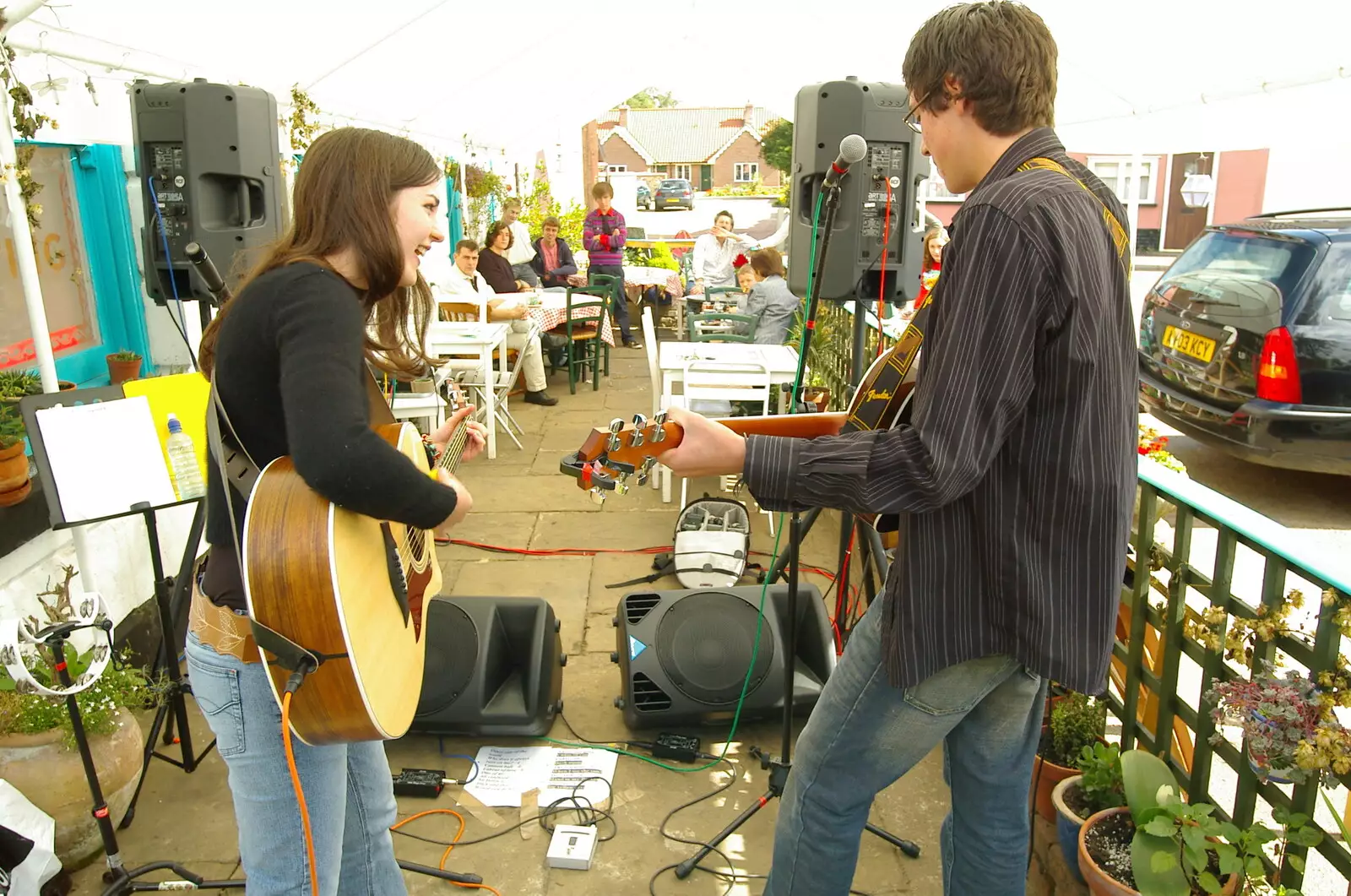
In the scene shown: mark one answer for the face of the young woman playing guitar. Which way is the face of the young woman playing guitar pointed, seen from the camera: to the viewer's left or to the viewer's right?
to the viewer's right

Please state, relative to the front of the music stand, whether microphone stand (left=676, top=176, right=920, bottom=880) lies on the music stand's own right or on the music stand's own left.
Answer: on the music stand's own left

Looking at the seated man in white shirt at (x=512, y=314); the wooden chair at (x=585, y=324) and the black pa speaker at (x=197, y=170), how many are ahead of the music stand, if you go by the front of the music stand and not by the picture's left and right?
0

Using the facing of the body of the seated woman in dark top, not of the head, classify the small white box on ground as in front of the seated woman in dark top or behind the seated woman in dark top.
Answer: in front

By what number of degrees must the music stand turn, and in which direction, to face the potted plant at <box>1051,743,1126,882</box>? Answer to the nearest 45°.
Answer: approximately 45° to its left

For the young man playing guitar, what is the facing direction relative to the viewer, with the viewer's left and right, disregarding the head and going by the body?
facing away from the viewer and to the left of the viewer

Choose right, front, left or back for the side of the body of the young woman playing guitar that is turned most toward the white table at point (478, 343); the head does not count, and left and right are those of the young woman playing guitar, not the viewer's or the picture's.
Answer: left

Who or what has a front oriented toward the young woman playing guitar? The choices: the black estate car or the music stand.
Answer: the music stand

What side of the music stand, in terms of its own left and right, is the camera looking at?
front

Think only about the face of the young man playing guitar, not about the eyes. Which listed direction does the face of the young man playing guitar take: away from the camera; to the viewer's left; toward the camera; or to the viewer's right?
to the viewer's left

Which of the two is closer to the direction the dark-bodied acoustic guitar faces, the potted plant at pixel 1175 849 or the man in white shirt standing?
the man in white shirt standing

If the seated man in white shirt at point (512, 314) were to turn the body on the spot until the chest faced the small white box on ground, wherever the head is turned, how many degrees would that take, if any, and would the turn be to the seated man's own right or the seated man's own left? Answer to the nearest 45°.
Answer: approximately 45° to the seated man's own right

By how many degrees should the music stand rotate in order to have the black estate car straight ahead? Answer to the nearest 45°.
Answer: approximately 90° to its left

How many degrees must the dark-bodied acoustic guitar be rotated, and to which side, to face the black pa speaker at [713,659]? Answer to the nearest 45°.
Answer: approximately 45° to its right

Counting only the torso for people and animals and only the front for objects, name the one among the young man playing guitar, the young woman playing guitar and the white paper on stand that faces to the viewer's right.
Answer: the young woman playing guitar
